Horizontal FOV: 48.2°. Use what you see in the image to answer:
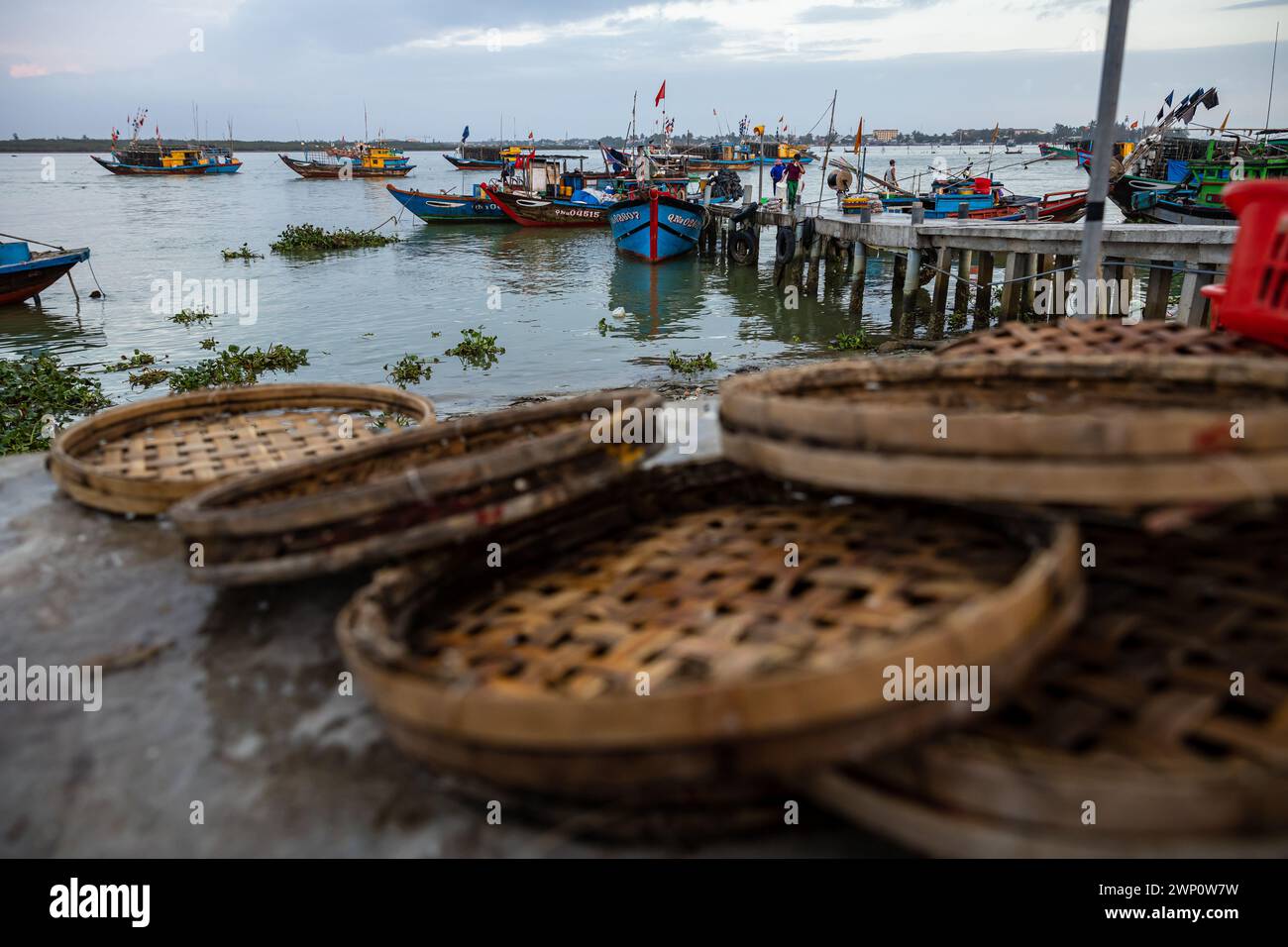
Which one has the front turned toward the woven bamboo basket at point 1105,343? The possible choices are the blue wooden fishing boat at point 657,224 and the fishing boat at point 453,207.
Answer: the blue wooden fishing boat

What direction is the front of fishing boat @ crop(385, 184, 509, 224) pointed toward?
to the viewer's left

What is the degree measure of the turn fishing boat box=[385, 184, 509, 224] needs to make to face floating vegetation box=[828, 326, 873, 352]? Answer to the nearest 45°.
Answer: approximately 90° to its left

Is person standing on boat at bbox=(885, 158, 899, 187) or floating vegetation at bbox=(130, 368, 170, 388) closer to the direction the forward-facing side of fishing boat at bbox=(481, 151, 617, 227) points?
the floating vegetation

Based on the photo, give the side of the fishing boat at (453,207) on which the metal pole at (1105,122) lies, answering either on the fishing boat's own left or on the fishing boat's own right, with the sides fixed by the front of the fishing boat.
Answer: on the fishing boat's own left

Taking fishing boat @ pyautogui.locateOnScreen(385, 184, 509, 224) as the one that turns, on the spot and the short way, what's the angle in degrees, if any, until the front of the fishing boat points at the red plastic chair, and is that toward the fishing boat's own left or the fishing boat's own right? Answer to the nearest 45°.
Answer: approximately 90° to the fishing boat's own left

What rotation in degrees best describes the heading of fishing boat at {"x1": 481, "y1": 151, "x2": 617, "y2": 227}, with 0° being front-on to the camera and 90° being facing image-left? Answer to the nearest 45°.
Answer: approximately 90°

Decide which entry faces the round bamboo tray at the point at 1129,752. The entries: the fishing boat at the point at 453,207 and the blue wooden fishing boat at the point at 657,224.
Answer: the blue wooden fishing boat

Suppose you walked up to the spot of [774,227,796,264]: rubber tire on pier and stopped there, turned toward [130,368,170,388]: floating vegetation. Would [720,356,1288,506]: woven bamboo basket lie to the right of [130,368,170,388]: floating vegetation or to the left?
left

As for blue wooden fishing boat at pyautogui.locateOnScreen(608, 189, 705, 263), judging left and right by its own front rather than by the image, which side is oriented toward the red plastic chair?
front

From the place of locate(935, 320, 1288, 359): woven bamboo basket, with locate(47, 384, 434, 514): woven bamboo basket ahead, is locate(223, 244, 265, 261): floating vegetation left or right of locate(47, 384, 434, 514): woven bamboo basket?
right

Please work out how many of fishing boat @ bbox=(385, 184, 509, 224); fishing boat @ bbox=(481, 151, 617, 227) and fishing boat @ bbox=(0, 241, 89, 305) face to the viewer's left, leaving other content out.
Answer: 2

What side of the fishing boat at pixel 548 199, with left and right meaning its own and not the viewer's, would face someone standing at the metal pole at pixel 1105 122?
left

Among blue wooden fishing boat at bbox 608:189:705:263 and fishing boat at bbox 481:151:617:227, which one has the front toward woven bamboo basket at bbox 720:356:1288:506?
the blue wooden fishing boat

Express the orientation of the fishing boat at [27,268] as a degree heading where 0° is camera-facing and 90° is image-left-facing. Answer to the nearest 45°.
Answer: approximately 270°
